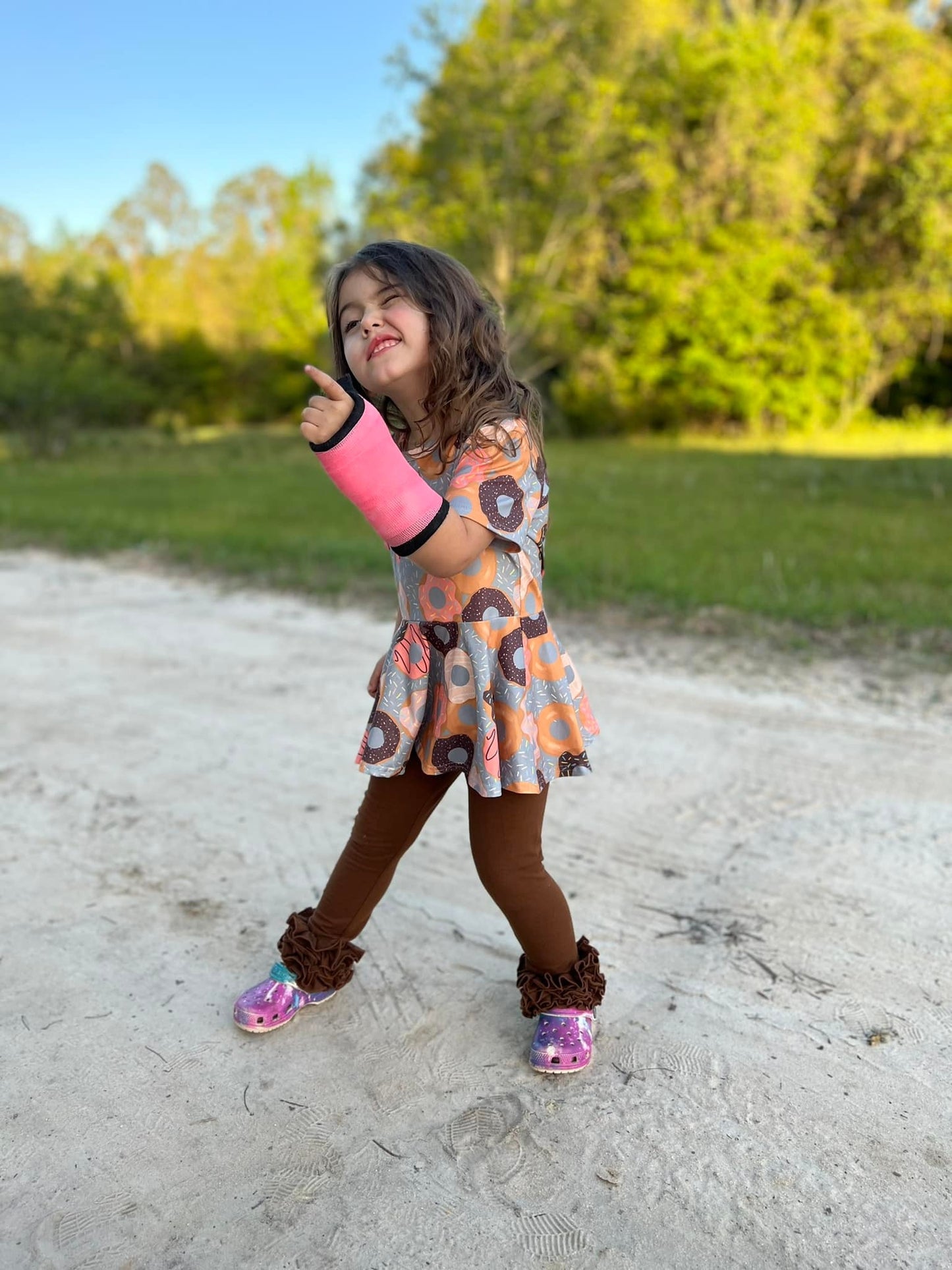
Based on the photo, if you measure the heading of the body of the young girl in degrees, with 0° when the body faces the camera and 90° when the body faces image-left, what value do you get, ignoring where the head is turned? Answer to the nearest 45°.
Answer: approximately 45°

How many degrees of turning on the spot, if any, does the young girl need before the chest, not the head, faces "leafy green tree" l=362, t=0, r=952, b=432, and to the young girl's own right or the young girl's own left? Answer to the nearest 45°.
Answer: approximately 135° to the young girl's own right
